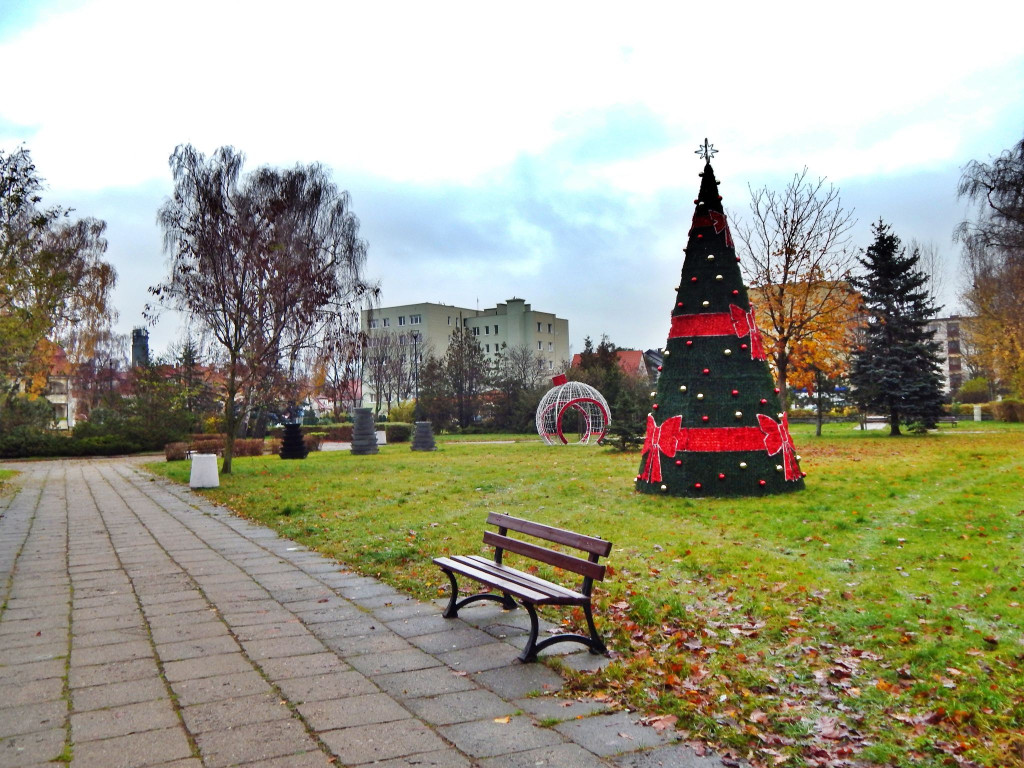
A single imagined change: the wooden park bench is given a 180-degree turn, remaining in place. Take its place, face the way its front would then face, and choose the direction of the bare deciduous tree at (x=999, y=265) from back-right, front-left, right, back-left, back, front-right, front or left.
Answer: front

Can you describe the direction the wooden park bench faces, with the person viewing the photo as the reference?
facing the viewer and to the left of the viewer

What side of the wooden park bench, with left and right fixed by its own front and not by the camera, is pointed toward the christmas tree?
back

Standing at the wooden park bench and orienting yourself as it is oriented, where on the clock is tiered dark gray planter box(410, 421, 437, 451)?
The tiered dark gray planter is roughly at 4 o'clock from the wooden park bench.

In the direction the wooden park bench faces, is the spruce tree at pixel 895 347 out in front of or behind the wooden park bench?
behind

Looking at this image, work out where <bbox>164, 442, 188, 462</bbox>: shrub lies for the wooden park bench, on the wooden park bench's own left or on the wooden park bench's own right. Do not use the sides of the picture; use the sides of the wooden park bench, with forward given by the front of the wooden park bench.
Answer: on the wooden park bench's own right

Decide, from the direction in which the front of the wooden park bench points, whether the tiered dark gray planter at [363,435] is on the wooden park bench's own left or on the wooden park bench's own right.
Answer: on the wooden park bench's own right

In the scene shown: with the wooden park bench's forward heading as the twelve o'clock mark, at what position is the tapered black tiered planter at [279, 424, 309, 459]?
The tapered black tiered planter is roughly at 4 o'clock from the wooden park bench.

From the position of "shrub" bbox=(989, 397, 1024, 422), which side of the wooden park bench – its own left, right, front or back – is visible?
back

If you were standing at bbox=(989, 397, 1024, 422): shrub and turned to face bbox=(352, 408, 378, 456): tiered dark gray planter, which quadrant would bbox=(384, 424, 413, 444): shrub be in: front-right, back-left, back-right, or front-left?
front-right

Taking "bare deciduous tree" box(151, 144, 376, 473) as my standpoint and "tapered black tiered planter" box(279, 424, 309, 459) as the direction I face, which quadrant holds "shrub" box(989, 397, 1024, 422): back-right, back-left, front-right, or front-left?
front-right

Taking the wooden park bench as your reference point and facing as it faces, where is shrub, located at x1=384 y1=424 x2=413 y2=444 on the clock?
The shrub is roughly at 4 o'clock from the wooden park bench.

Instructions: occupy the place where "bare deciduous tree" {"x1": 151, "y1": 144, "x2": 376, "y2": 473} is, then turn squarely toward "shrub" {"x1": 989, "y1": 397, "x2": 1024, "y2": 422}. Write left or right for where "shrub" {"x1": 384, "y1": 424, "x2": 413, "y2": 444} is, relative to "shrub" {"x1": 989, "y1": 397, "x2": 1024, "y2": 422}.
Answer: left

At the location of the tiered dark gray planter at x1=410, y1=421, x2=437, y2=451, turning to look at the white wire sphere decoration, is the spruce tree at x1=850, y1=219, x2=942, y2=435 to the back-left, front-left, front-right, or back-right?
front-right
